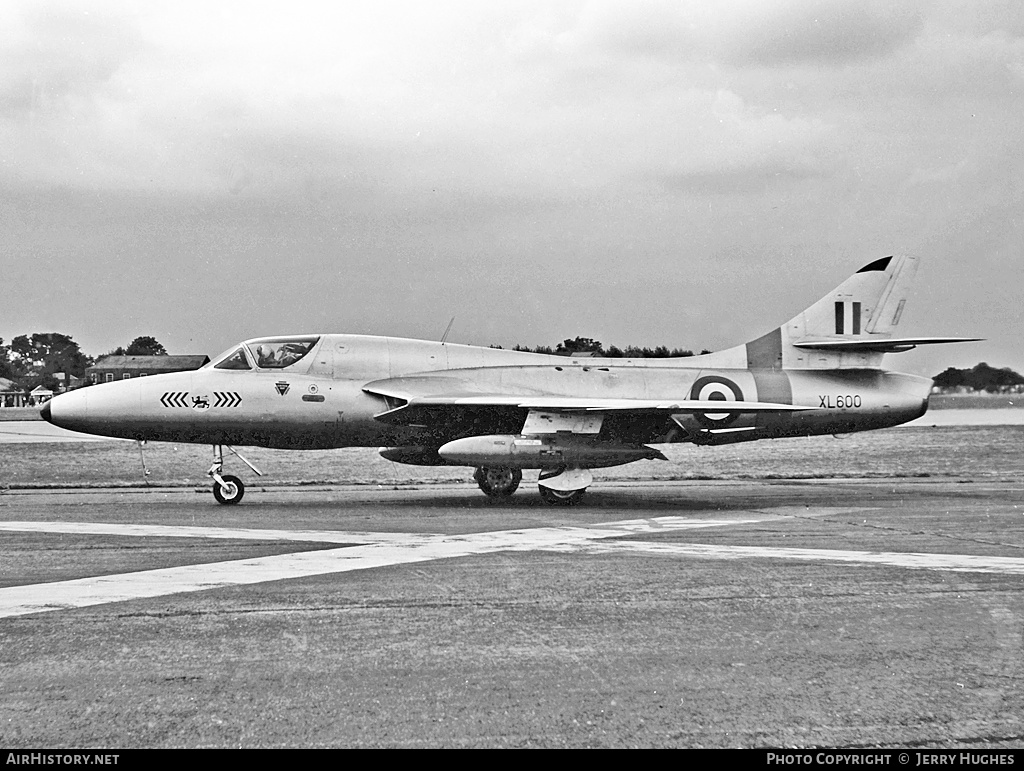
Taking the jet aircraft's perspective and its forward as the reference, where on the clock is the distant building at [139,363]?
The distant building is roughly at 2 o'clock from the jet aircraft.

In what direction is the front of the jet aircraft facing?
to the viewer's left
